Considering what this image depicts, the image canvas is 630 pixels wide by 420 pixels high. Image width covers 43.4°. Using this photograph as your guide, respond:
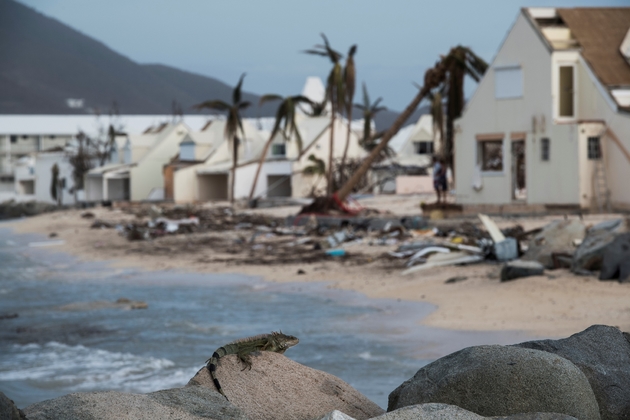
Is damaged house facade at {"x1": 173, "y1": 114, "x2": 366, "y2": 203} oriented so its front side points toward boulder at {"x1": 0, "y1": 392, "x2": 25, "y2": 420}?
yes

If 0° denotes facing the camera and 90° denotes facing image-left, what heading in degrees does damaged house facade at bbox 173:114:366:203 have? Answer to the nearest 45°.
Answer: approximately 0°

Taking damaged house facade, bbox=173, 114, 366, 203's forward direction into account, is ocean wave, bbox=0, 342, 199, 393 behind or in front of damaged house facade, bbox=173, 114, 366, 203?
in front

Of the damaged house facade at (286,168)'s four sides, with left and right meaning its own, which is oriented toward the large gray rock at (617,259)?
front

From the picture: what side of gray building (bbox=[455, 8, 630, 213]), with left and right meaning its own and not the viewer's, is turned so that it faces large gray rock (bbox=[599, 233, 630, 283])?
front

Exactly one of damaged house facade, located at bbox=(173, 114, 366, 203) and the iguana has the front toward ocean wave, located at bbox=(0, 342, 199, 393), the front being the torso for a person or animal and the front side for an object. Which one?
the damaged house facade

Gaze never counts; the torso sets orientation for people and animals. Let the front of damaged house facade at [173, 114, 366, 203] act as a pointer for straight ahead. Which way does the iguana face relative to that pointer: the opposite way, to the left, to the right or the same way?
to the left

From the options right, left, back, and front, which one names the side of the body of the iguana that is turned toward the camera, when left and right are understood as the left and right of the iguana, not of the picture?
right
